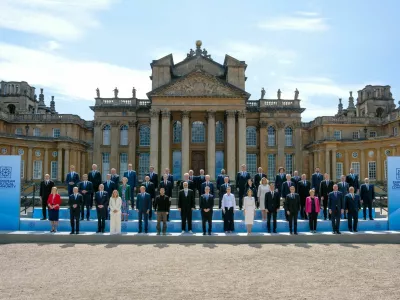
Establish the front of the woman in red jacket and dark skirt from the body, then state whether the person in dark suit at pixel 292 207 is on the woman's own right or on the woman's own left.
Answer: on the woman's own left

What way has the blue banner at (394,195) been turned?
toward the camera

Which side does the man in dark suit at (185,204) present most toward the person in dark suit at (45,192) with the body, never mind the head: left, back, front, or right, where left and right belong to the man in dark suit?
right

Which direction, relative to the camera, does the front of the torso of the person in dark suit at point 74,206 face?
toward the camera

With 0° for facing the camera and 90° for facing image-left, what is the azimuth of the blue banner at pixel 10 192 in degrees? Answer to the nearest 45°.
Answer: approximately 0°

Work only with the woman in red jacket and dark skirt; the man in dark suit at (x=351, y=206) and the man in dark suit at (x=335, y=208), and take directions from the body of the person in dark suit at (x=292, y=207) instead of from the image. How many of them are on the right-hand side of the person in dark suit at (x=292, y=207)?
1

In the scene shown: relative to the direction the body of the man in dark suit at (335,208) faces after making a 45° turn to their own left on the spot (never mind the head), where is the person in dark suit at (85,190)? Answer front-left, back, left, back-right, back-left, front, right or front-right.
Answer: back-right

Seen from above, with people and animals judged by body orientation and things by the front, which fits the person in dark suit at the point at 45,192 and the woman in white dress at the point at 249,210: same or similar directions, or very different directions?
same or similar directions

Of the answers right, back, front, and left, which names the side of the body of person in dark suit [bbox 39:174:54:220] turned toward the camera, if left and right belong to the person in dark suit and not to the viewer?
front

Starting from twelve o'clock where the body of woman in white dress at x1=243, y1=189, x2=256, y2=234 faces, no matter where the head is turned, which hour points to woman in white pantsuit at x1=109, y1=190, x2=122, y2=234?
woman in white pantsuit at x1=109, y1=190, x2=122, y2=234 is roughly at 3 o'clock from woman in white dress at x1=243, y1=189, x2=256, y2=234.

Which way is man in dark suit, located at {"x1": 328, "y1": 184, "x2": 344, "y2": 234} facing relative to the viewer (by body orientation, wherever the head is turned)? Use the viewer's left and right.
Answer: facing the viewer

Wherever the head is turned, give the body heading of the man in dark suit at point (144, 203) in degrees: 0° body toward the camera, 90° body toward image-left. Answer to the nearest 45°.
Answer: approximately 0°

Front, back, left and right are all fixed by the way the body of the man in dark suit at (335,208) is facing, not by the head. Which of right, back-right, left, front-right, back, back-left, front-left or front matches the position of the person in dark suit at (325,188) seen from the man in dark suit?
back

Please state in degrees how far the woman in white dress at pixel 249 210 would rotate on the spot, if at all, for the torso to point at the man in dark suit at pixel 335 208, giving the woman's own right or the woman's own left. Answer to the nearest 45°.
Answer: approximately 90° to the woman's own left

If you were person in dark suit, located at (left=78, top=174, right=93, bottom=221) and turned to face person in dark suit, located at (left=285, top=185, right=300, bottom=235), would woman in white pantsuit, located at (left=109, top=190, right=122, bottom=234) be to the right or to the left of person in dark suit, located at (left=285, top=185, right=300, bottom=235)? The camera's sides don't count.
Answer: right
